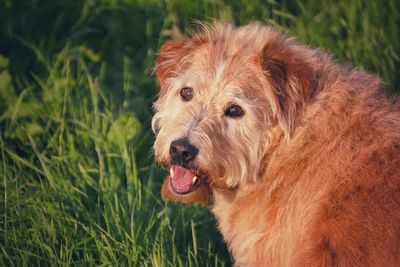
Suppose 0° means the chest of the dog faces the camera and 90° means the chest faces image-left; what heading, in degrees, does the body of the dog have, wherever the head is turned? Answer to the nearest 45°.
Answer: approximately 90°
